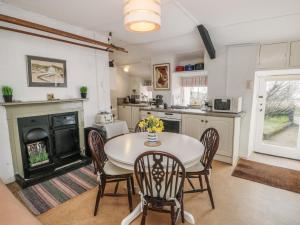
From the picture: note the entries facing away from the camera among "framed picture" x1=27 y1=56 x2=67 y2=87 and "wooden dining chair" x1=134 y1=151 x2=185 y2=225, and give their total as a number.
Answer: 1

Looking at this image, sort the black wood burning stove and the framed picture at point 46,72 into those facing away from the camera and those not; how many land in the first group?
0

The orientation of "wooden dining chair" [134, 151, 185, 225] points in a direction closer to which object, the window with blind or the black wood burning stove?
the window with blind

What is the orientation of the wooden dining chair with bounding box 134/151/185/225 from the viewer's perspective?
away from the camera

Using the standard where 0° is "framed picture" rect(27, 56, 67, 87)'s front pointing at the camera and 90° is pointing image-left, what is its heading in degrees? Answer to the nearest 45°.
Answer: approximately 315°

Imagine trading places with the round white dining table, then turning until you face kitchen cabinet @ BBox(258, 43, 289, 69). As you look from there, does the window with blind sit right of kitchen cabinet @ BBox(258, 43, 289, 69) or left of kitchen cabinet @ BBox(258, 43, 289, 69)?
left

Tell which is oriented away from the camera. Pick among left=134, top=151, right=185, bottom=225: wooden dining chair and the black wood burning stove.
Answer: the wooden dining chair

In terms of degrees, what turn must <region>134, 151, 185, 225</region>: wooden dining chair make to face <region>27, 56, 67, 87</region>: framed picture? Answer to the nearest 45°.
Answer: approximately 45° to its left

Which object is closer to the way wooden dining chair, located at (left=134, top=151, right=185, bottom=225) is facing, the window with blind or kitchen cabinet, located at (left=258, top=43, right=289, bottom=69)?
the window with blind

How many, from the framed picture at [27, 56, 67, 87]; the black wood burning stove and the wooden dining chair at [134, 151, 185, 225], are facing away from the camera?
1

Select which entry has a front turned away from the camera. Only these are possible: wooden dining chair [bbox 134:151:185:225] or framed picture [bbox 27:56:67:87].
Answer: the wooden dining chair
